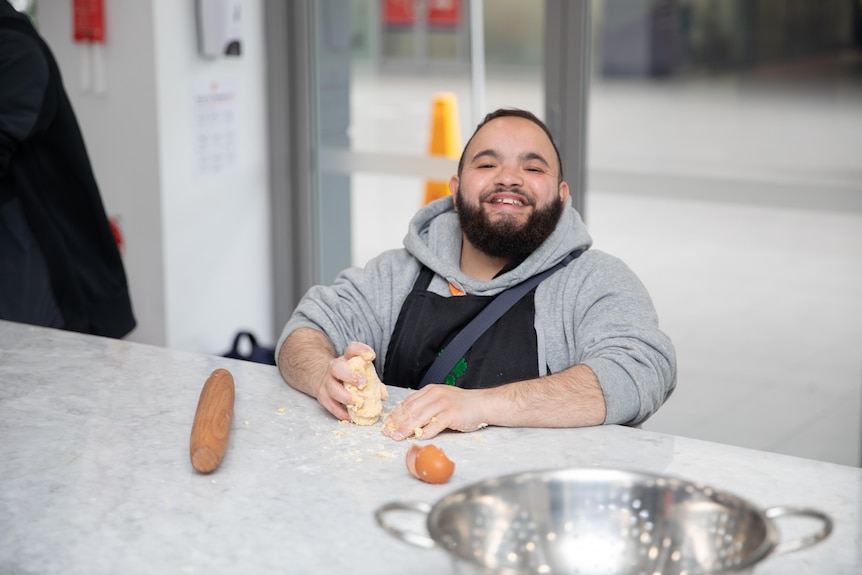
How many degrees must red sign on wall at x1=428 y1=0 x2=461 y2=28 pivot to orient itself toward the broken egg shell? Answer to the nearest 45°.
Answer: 0° — it already faces it

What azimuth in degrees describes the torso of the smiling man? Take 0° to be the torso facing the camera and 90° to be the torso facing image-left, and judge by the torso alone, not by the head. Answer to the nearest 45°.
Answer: approximately 0°

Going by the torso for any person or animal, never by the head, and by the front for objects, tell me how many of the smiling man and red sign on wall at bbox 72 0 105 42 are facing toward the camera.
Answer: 2

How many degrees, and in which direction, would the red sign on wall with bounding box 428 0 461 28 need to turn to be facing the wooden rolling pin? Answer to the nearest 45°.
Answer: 0° — it already faces it

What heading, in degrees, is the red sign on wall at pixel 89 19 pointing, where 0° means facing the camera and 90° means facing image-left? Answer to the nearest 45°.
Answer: approximately 0°

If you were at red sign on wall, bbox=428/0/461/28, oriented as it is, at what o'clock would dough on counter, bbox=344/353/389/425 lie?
The dough on counter is roughly at 12 o'clock from the red sign on wall.

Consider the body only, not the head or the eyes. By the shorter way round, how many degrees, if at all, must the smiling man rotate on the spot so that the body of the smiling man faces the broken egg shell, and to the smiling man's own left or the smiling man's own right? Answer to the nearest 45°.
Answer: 0° — they already face it

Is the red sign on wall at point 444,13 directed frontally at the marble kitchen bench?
yes
